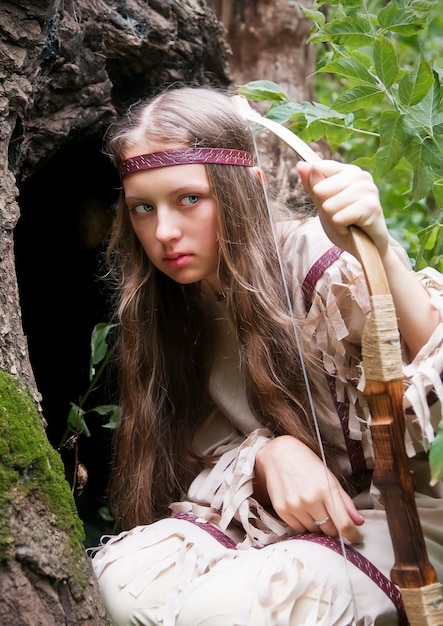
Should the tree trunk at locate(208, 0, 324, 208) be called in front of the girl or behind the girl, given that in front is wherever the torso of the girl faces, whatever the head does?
behind

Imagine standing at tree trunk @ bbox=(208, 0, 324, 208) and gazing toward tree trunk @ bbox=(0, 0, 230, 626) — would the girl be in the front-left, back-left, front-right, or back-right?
front-left

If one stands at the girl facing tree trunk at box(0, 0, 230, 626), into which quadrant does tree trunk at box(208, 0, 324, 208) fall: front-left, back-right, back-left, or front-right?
front-right

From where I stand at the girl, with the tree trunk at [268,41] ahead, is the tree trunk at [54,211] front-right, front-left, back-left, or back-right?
front-left

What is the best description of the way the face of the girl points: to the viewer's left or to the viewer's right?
to the viewer's left
